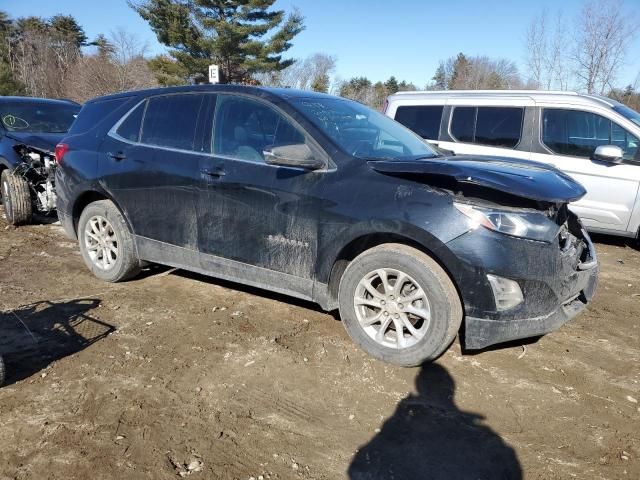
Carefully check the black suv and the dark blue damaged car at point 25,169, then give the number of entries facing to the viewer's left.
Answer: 0

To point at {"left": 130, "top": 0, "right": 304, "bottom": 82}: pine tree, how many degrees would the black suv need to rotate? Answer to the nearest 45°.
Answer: approximately 135° to its left

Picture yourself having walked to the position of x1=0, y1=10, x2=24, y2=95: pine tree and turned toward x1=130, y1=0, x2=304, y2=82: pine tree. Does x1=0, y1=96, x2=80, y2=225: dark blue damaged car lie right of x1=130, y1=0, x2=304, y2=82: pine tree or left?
right

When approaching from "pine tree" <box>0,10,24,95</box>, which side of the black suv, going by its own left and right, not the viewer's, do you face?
back

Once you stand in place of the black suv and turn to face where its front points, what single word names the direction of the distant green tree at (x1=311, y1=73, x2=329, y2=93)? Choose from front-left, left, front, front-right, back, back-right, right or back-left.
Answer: back-left

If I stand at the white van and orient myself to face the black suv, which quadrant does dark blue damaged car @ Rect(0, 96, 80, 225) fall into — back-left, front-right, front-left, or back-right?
front-right

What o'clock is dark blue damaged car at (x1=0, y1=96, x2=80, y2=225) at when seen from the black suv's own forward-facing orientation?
The dark blue damaged car is roughly at 6 o'clock from the black suv.

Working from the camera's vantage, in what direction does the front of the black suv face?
facing the viewer and to the right of the viewer

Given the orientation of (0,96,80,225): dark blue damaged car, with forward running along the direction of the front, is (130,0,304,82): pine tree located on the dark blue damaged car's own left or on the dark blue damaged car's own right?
on the dark blue damaged car's own left

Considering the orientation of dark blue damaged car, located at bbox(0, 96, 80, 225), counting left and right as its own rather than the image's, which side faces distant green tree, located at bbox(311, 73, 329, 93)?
left

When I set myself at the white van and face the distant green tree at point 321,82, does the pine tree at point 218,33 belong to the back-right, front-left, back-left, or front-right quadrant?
front-left

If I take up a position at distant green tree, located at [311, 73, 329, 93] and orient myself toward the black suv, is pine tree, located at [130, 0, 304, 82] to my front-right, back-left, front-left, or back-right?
front-right

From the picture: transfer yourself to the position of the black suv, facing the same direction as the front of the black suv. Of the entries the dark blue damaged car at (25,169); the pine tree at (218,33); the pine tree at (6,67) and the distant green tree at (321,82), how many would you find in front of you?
0

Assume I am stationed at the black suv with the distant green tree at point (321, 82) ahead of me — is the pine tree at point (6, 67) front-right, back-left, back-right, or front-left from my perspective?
front-left

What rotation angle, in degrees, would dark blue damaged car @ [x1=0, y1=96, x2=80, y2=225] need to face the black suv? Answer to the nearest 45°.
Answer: approximately 45° to its right

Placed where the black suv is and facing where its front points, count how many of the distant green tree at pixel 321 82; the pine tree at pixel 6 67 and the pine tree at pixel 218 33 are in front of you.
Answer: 0

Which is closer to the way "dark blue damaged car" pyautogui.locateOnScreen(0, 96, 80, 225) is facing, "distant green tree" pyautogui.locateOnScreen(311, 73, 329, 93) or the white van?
the white van

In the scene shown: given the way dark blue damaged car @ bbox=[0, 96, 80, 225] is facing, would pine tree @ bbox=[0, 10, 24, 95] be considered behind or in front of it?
behind

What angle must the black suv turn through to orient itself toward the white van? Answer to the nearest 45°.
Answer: approximately 90° to its left

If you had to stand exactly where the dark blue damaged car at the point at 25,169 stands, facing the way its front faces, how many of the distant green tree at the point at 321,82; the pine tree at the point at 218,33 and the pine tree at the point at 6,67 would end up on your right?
0

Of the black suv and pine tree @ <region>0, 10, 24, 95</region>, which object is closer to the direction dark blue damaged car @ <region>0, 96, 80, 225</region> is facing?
the black suv
